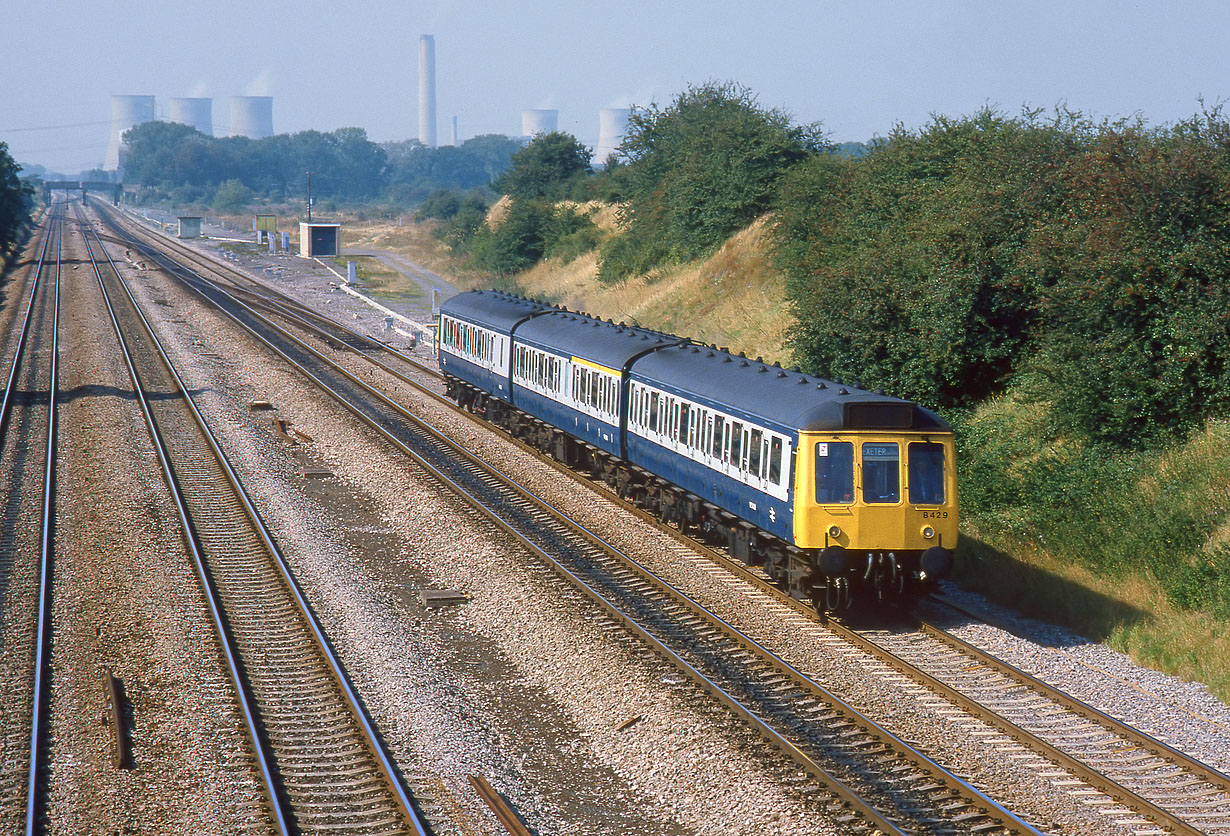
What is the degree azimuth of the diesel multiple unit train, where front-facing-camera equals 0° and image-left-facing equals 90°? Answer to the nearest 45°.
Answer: approximately 315°

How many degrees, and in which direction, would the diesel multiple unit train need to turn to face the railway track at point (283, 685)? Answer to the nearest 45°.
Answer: approximately 90° to its right

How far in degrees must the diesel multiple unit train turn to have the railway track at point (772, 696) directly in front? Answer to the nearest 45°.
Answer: approximately 45° to its right

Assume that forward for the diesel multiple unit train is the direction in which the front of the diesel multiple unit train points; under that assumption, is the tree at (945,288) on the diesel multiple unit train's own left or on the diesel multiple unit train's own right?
on the diesel multiple unit train's own left

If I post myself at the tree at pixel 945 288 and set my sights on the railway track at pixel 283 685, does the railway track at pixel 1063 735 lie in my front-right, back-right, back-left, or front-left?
front-left
